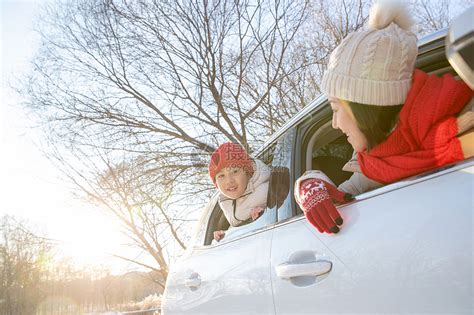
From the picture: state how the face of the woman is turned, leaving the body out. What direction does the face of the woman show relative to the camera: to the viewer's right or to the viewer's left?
to the viewer's left

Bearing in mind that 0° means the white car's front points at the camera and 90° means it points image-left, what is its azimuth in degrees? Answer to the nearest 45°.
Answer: approximately 315°
